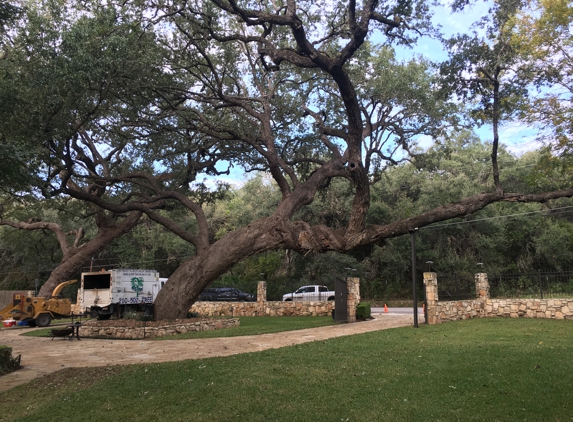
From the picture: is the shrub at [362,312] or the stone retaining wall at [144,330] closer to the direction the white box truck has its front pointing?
the shrub

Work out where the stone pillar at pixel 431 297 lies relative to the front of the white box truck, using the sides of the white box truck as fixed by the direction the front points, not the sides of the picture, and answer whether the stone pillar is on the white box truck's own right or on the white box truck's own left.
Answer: on the white box truck's own right

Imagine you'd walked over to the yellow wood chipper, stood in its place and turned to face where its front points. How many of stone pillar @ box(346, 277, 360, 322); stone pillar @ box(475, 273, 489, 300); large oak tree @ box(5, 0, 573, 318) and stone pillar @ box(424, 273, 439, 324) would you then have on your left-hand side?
0

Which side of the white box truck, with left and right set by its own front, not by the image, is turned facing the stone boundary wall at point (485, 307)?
right

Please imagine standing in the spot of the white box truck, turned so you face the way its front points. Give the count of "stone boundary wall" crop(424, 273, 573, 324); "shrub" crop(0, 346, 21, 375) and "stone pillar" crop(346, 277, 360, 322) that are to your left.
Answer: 0

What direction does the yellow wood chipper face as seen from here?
to the viewer's right

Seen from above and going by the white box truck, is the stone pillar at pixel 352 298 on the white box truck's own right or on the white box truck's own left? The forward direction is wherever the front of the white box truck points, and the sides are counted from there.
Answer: on the white box truck's own right

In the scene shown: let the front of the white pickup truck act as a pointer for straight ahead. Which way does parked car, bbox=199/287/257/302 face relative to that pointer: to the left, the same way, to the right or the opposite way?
the opposite way

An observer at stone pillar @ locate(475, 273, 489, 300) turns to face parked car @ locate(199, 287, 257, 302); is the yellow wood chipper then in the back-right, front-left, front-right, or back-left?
front-left

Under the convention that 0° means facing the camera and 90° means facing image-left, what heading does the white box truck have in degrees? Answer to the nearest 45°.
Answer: approximately 225°

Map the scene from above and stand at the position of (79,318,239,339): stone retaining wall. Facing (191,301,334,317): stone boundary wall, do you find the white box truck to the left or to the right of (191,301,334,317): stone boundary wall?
left
